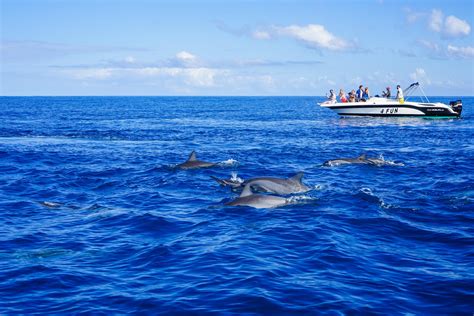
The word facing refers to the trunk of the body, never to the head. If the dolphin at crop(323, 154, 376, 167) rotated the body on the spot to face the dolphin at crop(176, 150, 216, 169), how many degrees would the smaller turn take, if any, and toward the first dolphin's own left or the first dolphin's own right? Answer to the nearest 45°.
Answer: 0° — it already faces it

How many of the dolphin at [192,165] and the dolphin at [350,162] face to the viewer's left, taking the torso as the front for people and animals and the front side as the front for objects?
2

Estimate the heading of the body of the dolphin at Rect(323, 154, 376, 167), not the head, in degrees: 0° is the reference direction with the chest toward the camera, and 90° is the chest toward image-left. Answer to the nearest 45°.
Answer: approximately 90°

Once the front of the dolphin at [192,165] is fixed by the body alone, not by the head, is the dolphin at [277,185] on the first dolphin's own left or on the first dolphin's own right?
on the first dolphin's own left

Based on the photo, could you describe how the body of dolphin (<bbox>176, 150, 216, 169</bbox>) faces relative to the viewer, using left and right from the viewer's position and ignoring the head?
facing to the left of the viewer

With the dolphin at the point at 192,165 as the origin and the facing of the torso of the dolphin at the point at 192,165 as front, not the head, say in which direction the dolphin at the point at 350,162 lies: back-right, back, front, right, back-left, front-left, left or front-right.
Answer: back
